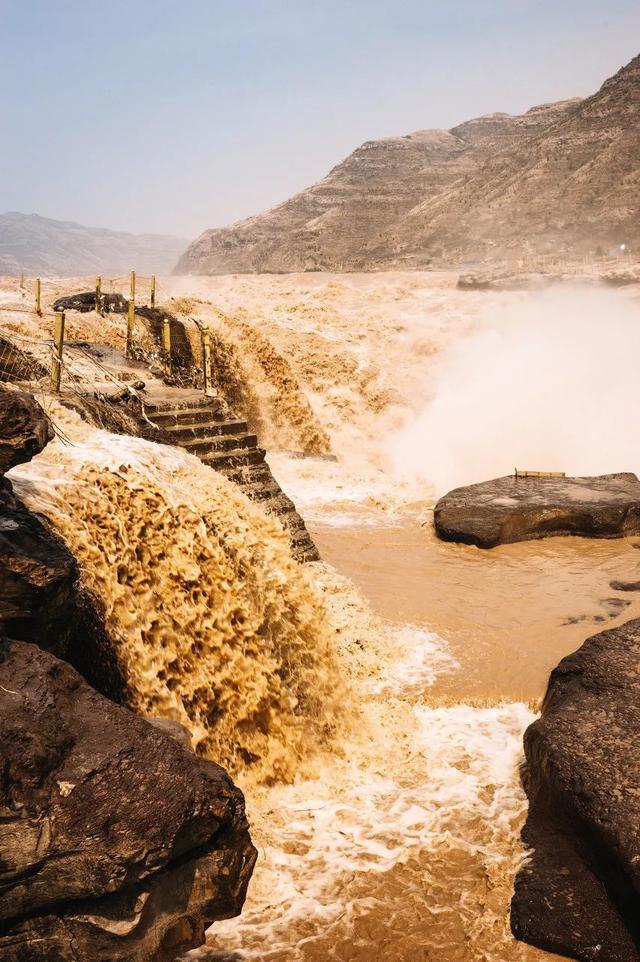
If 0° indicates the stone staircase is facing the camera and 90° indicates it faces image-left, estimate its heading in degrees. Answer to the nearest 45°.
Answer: approximately 315°

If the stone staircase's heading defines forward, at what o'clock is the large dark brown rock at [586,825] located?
The large dark brown rock is roughly at 1 o'clock from the stone staircase.

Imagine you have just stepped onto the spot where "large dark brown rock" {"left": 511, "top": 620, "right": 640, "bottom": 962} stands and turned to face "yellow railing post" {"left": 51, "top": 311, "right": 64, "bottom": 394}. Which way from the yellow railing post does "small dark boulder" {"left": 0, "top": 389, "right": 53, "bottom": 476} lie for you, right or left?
left

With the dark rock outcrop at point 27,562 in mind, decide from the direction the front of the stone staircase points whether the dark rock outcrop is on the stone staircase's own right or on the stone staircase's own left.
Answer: on the stone staircase's own right
